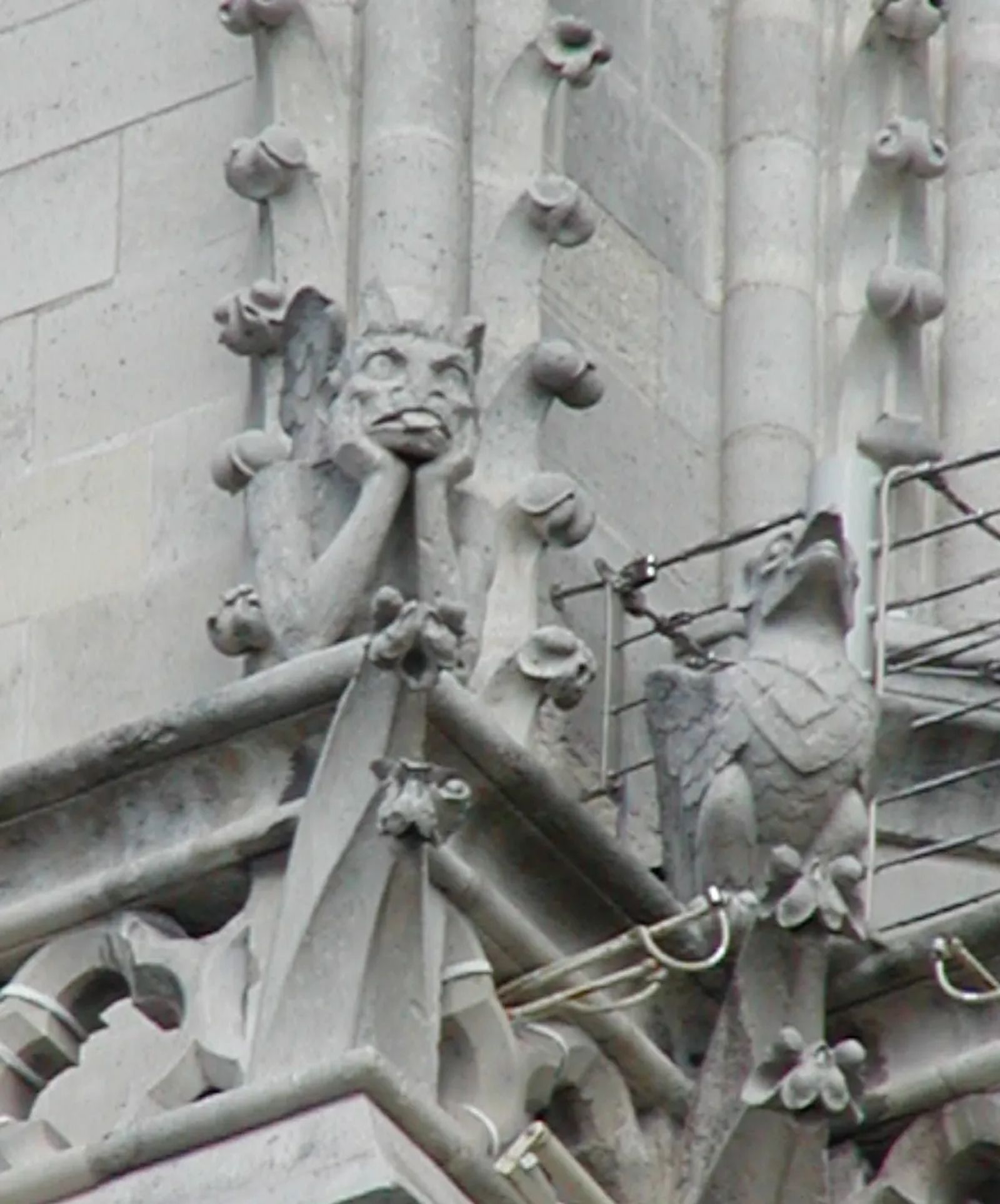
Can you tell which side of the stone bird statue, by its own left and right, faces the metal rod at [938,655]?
left

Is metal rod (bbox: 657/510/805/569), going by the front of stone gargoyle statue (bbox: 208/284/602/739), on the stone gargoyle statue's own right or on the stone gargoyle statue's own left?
on the stone gargoyle statue's own left

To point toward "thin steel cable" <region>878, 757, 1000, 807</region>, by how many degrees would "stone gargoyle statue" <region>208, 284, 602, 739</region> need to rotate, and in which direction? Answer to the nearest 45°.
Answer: approximately 90° to its left

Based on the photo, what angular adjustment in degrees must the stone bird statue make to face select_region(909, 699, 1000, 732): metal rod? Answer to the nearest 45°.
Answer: approximately 90° to its left

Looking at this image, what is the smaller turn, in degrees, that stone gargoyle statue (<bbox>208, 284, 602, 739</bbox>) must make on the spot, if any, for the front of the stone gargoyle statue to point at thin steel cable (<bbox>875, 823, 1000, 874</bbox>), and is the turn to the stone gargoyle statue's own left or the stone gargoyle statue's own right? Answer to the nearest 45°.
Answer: approximately 90° to the stone gargoyle statue's own left

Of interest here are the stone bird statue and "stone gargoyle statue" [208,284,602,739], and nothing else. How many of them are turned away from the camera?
0

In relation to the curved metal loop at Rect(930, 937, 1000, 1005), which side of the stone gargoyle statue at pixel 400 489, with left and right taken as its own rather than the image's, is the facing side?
left

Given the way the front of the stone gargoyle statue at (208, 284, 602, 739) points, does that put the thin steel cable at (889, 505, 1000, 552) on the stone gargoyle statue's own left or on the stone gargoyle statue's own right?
on the stone gargoyle statue's own left
